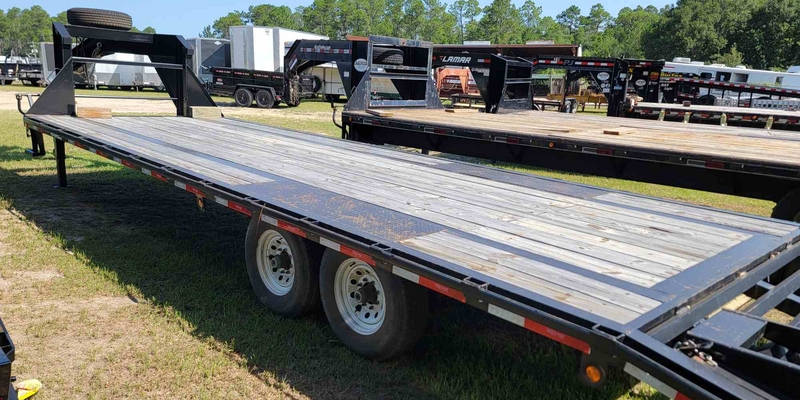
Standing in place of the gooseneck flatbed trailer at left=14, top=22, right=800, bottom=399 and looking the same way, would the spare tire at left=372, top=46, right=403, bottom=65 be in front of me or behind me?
in front

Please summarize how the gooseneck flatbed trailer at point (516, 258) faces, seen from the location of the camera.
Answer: facing away from the viewer and to the left of the viewer

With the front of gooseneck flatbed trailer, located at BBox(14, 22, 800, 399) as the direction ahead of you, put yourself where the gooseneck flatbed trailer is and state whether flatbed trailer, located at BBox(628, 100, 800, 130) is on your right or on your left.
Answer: on your right

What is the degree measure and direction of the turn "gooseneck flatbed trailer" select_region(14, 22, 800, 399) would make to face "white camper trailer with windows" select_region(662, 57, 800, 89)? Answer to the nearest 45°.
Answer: approximately 90° to its right

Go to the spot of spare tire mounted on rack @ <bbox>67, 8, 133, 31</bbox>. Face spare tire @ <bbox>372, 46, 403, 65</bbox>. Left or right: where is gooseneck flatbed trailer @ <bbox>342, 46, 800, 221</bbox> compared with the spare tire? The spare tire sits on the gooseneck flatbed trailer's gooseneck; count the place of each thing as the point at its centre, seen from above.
right

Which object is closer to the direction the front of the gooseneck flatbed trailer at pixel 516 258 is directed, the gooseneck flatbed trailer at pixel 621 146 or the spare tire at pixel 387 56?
the spare tire

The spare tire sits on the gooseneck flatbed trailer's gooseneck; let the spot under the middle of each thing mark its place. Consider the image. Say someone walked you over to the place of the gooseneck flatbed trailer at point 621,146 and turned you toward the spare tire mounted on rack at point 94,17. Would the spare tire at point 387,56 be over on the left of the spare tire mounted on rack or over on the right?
right

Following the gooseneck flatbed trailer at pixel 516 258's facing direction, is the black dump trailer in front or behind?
in front

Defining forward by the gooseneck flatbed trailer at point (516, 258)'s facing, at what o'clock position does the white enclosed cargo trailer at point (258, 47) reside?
The white enclosed cargo trailer is roughly at 1 o'clock from the gooseneck flatbed trailer.

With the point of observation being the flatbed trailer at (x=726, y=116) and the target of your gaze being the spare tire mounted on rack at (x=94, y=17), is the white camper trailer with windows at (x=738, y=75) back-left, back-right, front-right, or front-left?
back-right
